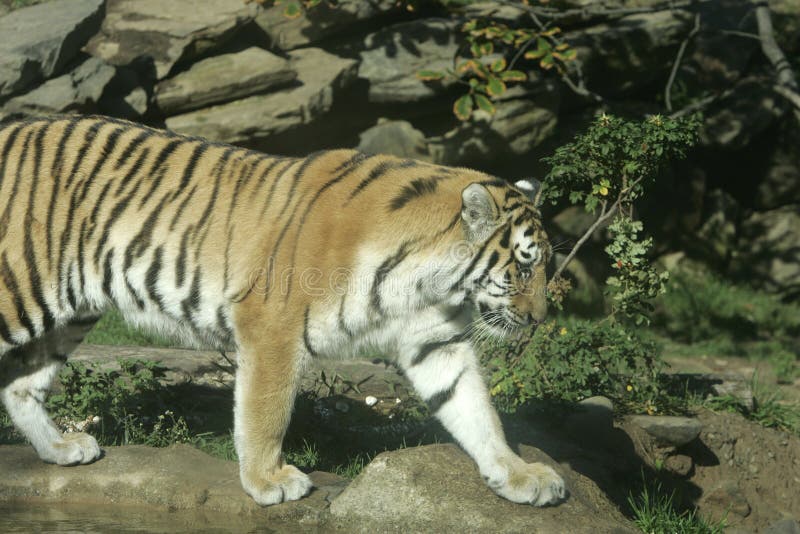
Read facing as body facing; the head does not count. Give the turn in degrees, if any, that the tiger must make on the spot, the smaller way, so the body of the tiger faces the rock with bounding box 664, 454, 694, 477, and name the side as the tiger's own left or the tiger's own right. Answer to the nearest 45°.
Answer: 0° — it already faces it

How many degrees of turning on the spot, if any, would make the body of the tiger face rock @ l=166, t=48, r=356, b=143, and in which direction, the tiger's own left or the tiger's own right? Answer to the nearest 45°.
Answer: approximately 90° to the tiger's own left

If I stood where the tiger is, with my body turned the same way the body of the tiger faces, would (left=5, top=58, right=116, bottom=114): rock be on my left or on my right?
on my left

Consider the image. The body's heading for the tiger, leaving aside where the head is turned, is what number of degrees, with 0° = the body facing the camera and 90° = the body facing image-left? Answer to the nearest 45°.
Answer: approximately 270°

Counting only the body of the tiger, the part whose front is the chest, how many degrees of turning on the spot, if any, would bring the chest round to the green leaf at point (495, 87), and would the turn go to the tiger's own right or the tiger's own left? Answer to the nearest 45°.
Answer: approximately 45° to the tiger's own left

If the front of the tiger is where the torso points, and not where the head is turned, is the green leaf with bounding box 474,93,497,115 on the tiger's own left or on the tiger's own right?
on the tiger's own left

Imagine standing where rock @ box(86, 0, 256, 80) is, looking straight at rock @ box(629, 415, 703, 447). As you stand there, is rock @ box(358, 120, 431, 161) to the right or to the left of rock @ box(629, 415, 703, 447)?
left

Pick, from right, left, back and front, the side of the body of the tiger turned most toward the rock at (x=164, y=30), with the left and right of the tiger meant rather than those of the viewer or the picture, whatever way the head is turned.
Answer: left
